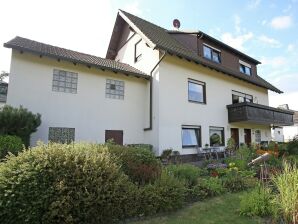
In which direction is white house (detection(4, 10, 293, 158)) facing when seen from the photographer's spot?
facing the viewer and to the right of the viewer

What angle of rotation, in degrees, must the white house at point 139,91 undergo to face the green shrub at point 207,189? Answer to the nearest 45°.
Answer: approximately 45° to its right

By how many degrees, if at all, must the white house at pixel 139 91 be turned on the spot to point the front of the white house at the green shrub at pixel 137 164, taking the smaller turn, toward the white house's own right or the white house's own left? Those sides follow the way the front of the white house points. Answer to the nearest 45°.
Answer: approximately 45° to the white house's own right

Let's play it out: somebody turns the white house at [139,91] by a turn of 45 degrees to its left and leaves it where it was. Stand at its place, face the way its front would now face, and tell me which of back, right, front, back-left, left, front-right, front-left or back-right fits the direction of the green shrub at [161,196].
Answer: right

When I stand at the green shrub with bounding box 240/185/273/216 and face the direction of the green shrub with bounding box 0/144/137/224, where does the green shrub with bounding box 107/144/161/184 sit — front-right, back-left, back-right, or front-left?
front-right

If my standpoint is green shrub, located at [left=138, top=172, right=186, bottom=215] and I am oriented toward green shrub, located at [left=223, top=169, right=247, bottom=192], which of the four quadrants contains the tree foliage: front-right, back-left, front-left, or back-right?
back-left

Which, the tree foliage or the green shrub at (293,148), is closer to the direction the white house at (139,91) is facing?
the green shrub

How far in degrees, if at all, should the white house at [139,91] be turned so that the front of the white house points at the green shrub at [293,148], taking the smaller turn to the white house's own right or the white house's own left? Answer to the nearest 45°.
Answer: approximately 45° to the white house's own left

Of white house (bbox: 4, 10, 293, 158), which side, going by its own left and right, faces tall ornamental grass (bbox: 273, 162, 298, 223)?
front

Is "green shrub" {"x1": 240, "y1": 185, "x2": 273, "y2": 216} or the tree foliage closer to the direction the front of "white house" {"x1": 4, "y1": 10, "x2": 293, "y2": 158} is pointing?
the green shrub

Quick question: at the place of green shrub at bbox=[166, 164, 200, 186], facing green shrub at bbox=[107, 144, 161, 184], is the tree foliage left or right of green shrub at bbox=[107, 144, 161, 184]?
right

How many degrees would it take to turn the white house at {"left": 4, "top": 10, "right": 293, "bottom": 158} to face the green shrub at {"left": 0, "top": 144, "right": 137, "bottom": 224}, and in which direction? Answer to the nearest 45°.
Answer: approximately 45° to its right

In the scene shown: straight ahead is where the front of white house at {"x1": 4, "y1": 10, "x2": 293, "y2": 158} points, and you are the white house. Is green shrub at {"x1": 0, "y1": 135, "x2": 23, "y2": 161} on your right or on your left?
on your right

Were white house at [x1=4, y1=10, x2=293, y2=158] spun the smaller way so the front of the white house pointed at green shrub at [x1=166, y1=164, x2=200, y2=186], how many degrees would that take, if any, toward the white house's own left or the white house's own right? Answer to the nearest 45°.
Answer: approximately 45° to the white house's own right
